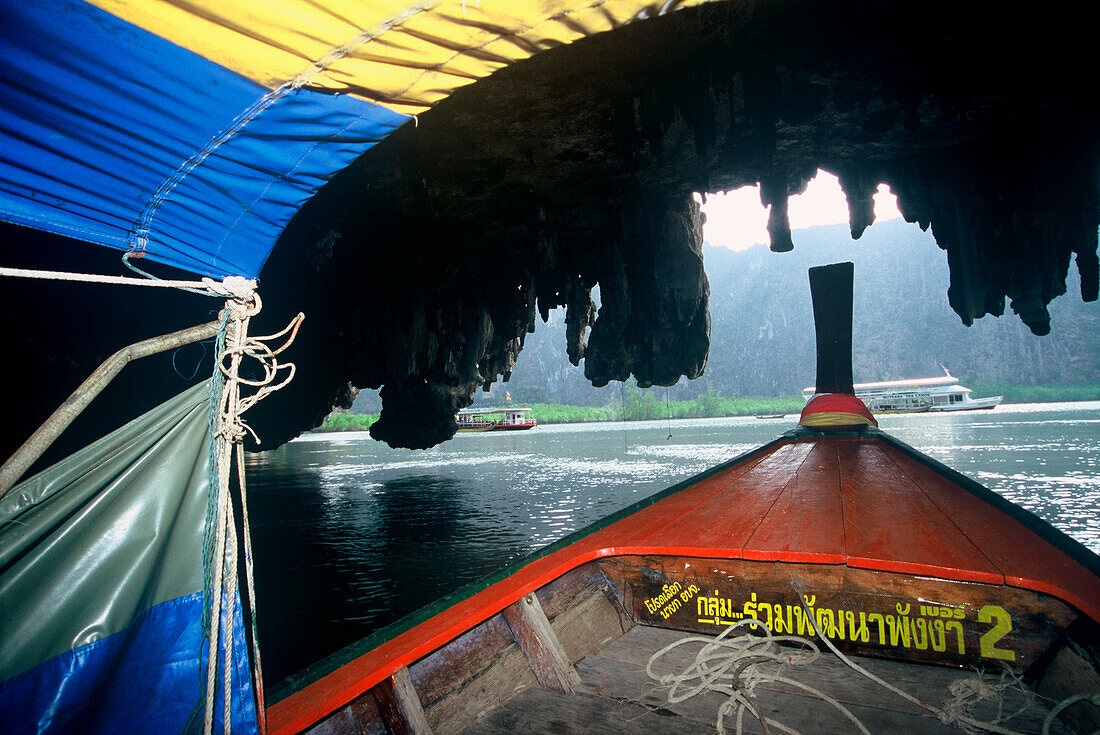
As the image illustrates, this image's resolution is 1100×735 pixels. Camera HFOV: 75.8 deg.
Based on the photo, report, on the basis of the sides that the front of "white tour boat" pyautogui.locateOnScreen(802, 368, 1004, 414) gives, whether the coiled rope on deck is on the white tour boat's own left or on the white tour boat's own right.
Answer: on the white tour boat's own right

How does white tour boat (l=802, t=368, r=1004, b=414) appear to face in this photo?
to the viewer's right
